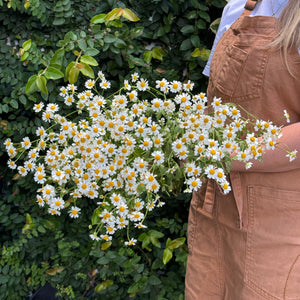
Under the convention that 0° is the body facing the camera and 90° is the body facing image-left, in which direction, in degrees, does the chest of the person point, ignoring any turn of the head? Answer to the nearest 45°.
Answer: approximately 45°

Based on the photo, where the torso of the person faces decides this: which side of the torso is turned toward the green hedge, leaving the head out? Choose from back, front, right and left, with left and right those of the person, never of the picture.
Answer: right
